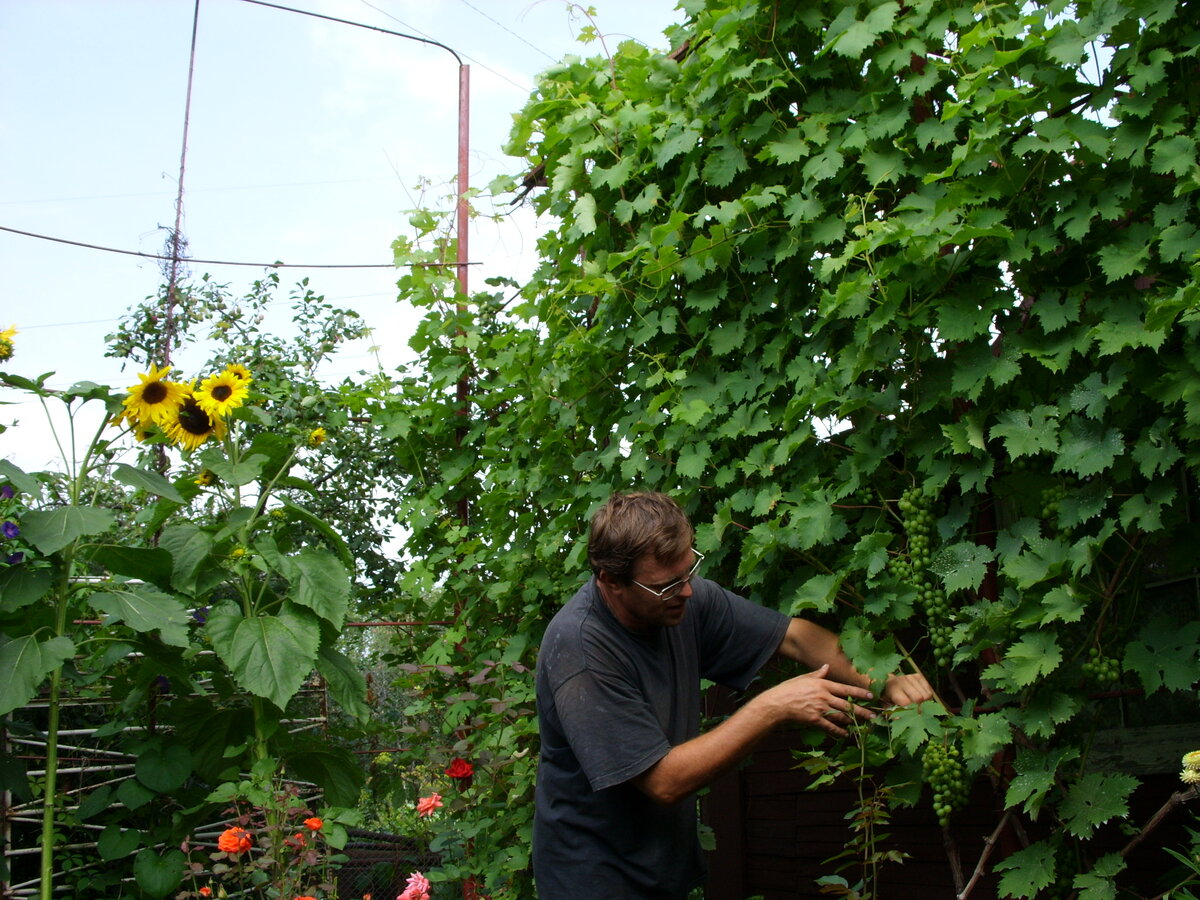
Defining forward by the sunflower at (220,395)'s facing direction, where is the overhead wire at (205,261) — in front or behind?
behind

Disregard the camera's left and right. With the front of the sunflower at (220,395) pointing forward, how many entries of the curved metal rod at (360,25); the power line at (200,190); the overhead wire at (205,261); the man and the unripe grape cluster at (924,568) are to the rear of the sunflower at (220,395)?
3

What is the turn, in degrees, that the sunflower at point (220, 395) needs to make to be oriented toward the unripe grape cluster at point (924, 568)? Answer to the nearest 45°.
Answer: approximately 45° to its left

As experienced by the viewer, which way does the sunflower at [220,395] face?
facing the viewer

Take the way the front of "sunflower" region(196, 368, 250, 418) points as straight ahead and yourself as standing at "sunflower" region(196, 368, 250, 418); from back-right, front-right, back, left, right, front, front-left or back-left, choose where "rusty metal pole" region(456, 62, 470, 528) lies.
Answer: back-left

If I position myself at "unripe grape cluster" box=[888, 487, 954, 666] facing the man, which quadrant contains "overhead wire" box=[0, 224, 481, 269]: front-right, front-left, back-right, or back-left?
front-right

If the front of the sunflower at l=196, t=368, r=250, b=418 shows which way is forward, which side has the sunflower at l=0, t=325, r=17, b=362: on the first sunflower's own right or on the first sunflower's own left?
on the first sunflower's own right

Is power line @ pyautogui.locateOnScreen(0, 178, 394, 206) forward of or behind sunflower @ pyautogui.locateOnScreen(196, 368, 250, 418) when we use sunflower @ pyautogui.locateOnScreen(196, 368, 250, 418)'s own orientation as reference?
behind
